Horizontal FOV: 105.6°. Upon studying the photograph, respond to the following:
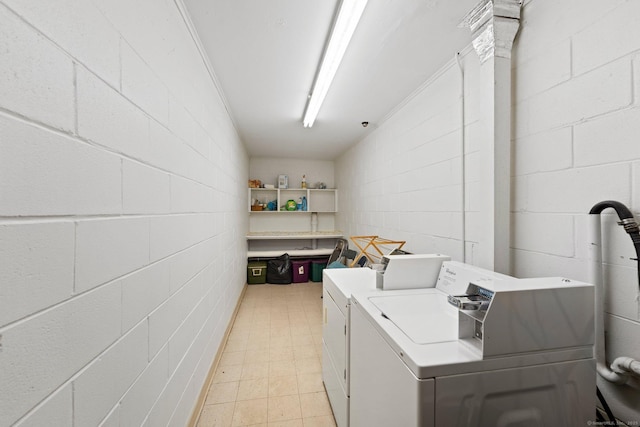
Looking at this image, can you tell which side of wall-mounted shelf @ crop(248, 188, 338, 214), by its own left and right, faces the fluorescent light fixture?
front

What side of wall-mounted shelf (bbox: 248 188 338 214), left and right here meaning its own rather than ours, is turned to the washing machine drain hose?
front

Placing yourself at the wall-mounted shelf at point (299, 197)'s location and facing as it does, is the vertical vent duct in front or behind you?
in front

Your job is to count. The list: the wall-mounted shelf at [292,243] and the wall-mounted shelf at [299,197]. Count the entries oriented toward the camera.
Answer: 2

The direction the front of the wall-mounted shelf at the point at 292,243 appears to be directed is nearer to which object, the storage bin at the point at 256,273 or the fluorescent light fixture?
the fluorescent light fixture

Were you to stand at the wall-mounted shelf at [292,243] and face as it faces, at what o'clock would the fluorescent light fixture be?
The fluorescent light fixture is roughly at 12 o'clock from the wall-mounted shelf.

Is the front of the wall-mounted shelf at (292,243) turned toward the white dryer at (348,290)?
yes

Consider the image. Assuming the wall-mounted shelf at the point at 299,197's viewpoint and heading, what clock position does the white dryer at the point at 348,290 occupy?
The white dryer is roughly at 12 o'clock from the wall-mounted shelf.

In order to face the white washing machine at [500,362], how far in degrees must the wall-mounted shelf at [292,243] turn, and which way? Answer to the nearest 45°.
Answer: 0° — it already faces it
